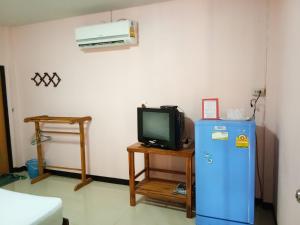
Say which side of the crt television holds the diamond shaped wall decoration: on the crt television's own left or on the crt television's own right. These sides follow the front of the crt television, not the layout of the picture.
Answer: on the crt television's own right

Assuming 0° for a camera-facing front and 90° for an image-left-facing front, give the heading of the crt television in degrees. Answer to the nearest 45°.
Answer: approximately 45°

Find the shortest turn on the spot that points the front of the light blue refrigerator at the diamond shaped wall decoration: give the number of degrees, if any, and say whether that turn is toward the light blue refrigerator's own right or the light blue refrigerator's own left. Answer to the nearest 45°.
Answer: approximately 90° to the light blue refrigerator's own right

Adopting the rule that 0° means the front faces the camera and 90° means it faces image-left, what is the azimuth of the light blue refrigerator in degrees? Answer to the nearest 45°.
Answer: approximately 0°

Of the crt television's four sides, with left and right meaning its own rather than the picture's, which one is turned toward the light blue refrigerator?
left
